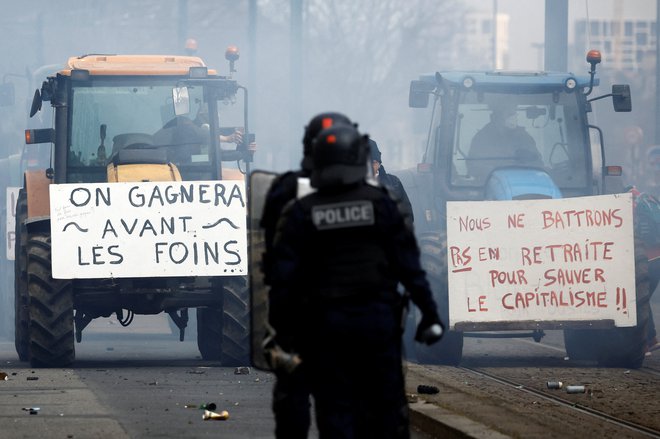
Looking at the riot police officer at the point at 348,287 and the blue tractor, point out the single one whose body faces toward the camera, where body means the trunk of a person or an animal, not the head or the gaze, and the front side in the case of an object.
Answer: the blue tractor

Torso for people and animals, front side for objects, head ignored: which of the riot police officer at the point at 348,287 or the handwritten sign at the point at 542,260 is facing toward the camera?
the handwritten sign

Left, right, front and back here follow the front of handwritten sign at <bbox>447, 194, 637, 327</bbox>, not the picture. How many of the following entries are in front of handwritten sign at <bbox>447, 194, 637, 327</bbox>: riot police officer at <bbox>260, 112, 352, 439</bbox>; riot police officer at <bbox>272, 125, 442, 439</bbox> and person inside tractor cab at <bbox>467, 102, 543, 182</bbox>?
2

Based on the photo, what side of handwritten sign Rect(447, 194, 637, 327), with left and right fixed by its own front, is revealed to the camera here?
front

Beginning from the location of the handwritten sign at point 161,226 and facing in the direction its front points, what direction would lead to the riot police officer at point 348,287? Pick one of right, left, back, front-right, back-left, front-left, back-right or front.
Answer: front

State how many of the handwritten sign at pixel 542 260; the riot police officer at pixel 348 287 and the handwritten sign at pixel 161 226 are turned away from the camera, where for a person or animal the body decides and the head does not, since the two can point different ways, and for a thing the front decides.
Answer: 1

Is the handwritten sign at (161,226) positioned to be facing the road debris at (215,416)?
yes

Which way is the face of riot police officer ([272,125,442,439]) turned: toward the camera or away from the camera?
away from the camera

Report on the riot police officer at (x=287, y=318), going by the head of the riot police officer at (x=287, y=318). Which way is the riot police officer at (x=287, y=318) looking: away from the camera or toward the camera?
away from the camera

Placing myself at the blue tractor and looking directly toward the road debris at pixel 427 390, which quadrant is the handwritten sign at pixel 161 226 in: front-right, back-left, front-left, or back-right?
front-right

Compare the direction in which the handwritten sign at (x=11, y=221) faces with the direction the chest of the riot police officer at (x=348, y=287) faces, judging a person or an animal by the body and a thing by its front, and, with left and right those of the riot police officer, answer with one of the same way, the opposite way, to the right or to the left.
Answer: the opposite way

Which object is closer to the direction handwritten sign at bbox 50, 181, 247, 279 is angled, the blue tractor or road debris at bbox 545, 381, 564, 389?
the road debris

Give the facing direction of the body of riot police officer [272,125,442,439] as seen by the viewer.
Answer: away from the camera

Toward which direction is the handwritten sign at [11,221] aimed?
toward the camera

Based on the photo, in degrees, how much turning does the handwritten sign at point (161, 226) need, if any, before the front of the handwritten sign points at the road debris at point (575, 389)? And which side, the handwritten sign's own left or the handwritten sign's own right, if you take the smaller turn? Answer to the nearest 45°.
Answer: approximately 45° to the handwritten sign's own left
